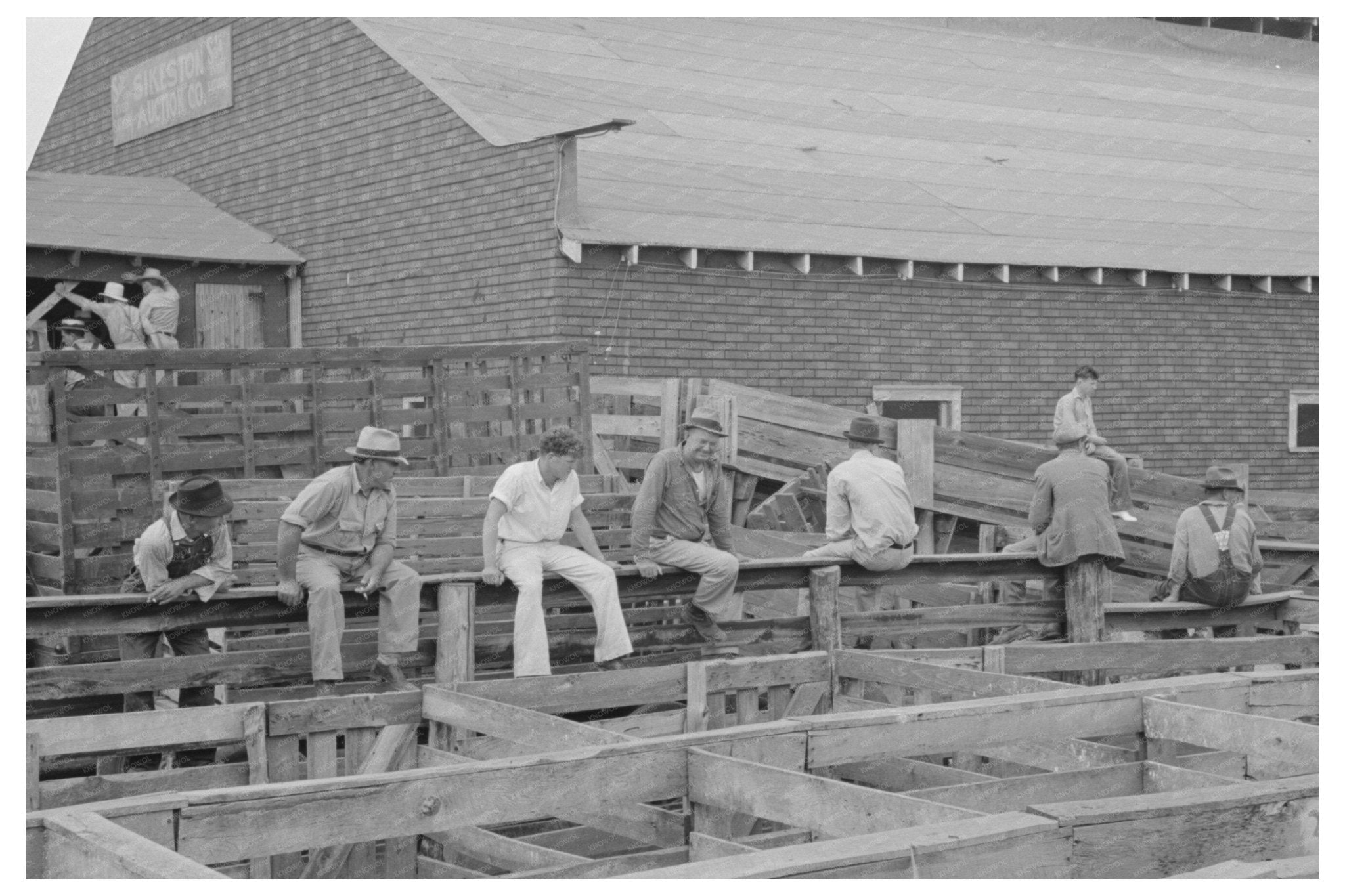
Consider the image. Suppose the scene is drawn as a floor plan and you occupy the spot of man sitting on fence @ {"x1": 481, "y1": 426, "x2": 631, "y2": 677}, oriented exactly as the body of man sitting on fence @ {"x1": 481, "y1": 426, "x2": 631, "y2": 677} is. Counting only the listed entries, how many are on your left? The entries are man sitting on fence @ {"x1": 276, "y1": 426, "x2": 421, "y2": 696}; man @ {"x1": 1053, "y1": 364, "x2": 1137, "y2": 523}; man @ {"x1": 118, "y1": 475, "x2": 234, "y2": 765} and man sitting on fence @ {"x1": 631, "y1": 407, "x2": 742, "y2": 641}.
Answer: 2

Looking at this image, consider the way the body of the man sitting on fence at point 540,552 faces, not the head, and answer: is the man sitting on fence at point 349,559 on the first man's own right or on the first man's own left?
on the first man's own right

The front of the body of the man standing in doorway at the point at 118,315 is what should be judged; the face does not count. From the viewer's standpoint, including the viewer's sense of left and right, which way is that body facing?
facing away from the viewer and to the left of the viewer

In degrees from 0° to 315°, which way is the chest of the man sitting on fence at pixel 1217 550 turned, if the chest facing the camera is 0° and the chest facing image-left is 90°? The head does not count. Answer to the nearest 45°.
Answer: approximately 180°

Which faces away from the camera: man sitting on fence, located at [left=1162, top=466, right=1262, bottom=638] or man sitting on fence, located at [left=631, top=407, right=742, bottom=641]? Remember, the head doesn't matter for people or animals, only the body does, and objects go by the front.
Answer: man sitting on fence, located at [left=1162, top=466, right=1262, bottom=638]

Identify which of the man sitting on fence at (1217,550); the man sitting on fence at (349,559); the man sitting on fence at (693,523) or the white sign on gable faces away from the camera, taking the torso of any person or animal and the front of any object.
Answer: the man sitting on fence at (1217,550)

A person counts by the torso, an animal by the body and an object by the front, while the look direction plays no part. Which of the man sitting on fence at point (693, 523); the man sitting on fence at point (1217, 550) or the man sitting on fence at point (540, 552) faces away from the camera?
the man sitting on fence at point (1217, 550)

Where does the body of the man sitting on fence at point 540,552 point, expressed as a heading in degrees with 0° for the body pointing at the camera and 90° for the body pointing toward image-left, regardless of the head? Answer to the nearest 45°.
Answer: approximately 315°
